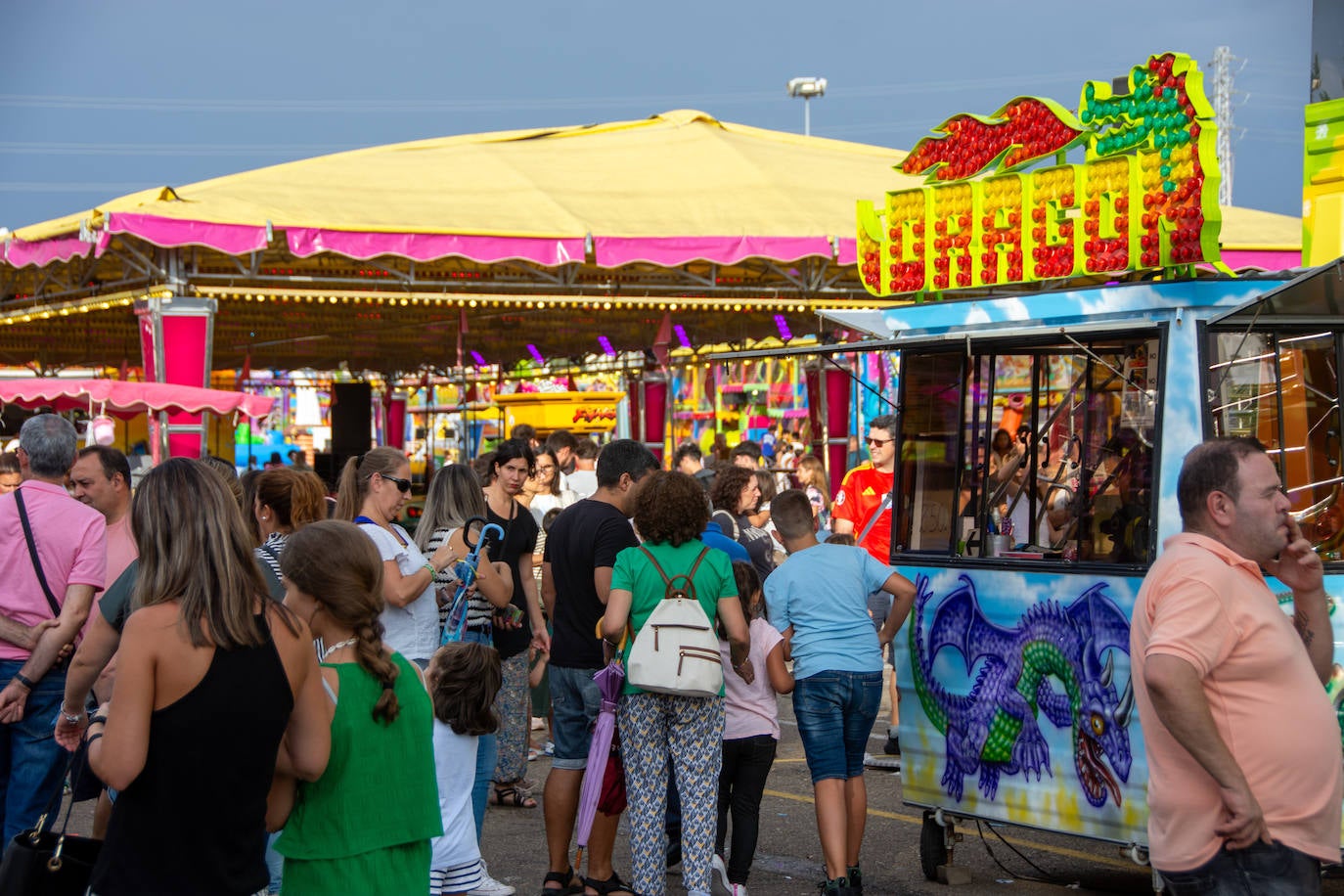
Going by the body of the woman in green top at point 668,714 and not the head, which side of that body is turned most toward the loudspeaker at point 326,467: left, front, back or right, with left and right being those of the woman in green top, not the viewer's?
front

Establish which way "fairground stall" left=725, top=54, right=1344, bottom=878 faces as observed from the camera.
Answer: facing the viewer and to the left of the viewer

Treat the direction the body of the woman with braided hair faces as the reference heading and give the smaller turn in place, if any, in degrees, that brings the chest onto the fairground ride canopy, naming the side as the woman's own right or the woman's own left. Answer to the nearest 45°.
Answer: approximately 45° to the woman's own right

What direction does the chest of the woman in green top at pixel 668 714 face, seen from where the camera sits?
away from the camera

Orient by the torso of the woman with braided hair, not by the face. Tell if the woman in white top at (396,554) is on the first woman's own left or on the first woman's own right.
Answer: on the first woman's own right

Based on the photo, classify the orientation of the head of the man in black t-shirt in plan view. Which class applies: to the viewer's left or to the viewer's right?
to the viewer's right

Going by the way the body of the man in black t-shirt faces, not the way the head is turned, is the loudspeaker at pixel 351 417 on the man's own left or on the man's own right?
on the man's own left

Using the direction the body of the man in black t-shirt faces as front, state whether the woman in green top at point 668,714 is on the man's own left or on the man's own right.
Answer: on the man's own right

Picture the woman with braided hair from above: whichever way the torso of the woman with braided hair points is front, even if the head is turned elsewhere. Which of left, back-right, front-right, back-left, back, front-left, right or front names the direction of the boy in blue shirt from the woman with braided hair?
right

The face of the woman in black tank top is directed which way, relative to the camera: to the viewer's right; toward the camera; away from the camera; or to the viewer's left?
away from the camera

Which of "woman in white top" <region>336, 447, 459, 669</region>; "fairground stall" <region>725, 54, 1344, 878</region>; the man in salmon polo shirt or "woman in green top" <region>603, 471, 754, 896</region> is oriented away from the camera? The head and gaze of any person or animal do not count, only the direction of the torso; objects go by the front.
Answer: the woman in green top
